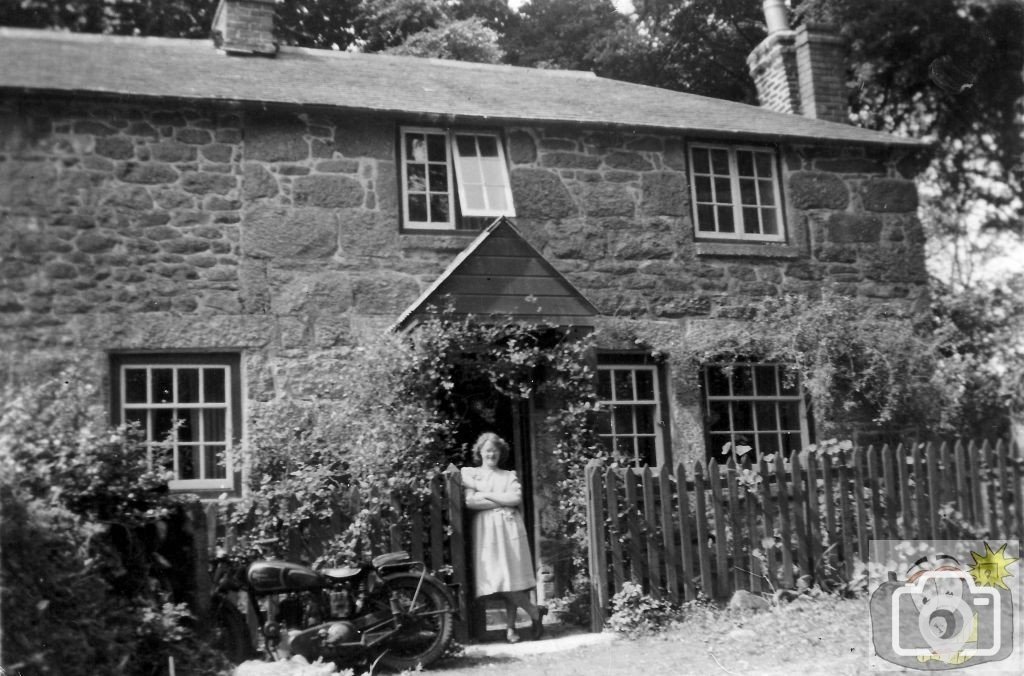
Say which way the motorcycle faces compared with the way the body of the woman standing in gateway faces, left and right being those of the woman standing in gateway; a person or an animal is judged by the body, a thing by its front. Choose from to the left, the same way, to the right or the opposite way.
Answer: to the right

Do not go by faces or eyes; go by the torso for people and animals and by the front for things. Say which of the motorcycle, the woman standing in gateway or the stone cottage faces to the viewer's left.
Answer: the motorcycle

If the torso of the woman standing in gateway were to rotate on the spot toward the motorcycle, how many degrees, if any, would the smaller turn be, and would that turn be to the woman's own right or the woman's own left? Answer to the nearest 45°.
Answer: approximately 45° to the woman's own right

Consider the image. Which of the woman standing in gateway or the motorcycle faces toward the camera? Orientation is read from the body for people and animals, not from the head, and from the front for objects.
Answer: the woman standing in gateway

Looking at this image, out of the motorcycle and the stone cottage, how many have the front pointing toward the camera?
1

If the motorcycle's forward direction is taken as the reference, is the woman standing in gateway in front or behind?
behind

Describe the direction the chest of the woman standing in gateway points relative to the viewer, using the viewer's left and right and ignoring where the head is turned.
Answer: facing the viewer

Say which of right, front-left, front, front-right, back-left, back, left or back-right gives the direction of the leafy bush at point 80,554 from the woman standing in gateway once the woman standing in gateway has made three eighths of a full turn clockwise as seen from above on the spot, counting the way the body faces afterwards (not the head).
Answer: left

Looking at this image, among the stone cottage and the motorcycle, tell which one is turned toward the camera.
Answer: the stone cottage

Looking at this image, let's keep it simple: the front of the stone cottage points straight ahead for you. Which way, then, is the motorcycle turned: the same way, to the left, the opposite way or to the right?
to the right

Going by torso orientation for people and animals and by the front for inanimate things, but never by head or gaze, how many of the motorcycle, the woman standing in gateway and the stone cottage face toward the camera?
2

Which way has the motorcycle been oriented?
to the viewer's left

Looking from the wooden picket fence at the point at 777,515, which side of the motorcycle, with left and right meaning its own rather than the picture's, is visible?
back

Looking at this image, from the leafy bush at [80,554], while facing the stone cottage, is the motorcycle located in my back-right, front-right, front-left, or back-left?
front-right

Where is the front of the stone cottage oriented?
toward the camera
